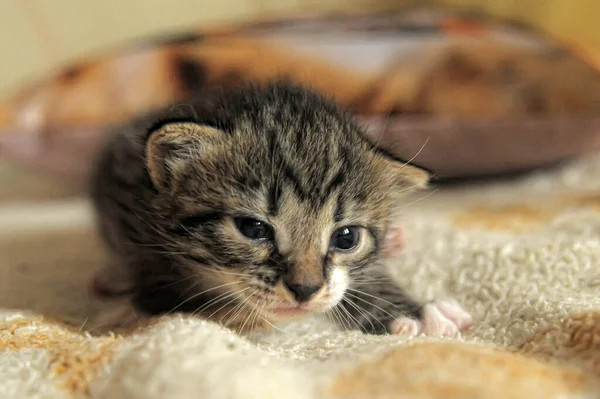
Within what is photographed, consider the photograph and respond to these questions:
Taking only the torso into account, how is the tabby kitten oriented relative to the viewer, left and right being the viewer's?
facing the viewer and to the right of the viewer

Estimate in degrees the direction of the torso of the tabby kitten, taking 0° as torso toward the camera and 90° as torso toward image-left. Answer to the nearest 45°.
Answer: approximately 315°
